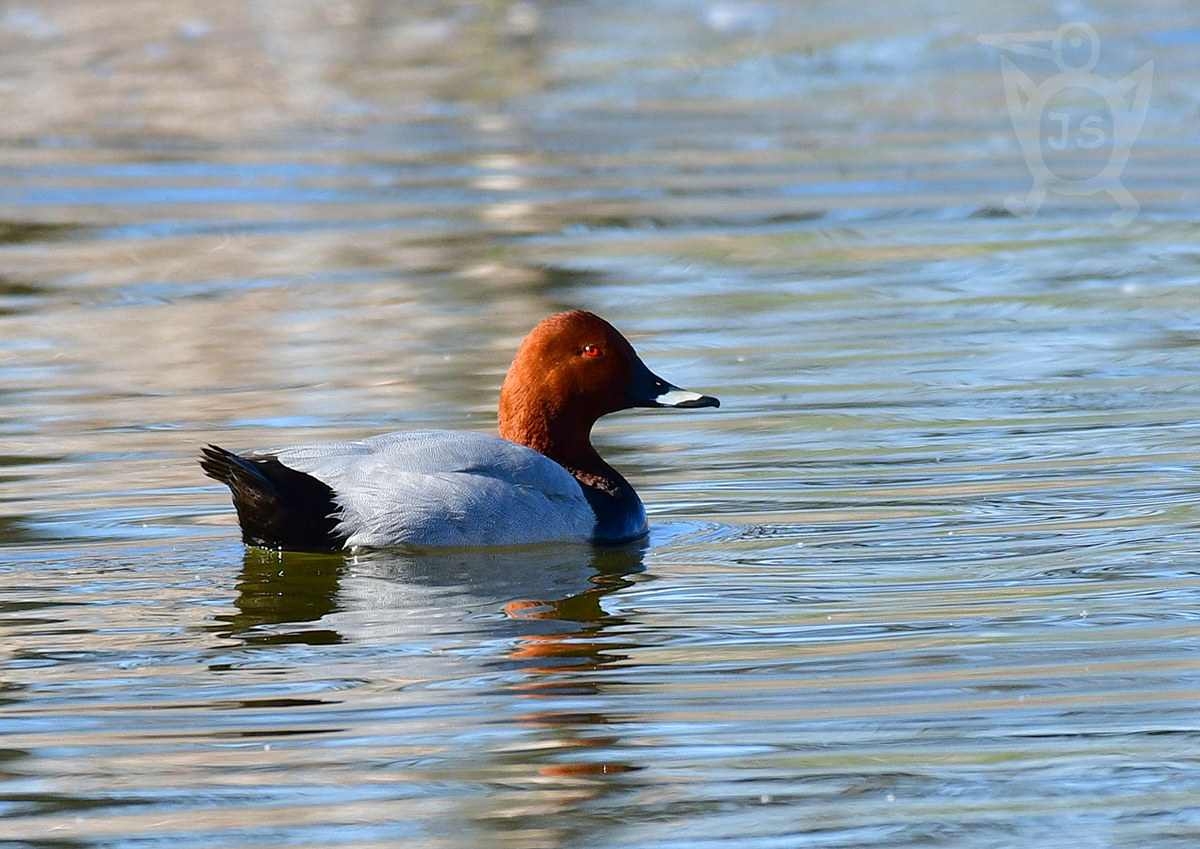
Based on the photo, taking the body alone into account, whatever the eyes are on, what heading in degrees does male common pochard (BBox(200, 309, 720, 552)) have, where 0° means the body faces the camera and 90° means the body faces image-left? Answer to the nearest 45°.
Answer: approximately 270°
